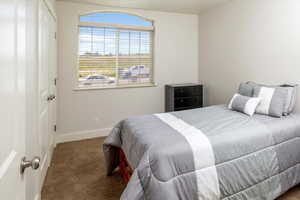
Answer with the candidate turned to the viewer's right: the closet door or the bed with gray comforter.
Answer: the closet door

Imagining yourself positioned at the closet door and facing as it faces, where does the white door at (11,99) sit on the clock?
The white door is roughly at 3 o'clock from the closet door.

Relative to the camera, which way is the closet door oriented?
to the viewer's right

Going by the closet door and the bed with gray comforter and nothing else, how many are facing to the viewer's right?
1

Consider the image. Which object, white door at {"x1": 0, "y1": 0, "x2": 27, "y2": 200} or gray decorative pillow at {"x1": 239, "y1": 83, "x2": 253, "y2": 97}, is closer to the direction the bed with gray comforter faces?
the white door

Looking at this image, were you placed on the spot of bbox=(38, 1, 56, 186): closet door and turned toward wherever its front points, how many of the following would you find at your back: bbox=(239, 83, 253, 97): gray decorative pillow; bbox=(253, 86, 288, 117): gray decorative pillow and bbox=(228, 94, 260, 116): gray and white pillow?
0

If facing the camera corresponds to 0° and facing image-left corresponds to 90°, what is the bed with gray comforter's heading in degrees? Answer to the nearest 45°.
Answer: approximately 45°

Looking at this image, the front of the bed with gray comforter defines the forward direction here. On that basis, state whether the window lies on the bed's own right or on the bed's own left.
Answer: on the bed's own right
